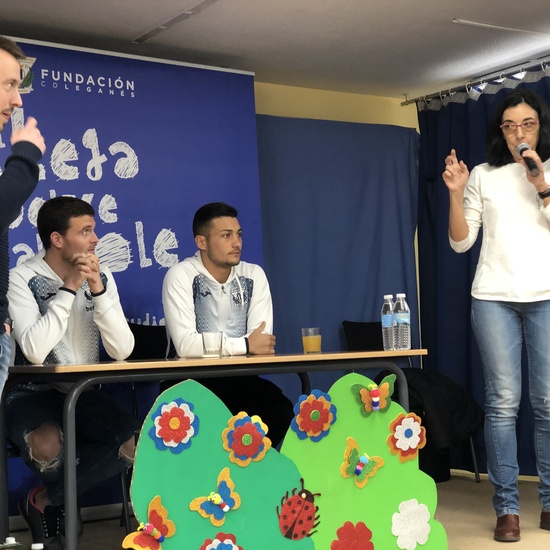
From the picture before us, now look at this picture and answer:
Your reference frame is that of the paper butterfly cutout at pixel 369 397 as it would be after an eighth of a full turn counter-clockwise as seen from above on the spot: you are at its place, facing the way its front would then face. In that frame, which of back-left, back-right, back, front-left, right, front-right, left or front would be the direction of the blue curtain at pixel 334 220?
back-left

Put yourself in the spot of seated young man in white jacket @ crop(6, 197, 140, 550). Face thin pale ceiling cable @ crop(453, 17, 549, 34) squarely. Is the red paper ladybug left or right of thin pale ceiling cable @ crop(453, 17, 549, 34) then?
right

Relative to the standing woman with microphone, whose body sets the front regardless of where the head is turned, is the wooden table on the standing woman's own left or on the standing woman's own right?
on the standing woman's own right

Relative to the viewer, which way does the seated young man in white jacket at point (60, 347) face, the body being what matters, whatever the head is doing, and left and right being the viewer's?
facing the viewer and to the right of the viewer

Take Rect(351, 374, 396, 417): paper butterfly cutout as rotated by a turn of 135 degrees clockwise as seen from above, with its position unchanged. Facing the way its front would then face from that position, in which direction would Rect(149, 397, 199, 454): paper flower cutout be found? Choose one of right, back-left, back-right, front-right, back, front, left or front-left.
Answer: left

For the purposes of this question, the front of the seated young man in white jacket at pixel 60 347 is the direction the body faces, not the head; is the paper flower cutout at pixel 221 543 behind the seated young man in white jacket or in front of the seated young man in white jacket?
in front

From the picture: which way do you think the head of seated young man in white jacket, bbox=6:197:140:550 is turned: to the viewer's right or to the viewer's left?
to the viewer's right

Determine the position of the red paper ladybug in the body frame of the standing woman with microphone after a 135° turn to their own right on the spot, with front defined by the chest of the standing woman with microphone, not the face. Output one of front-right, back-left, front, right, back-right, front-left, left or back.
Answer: left

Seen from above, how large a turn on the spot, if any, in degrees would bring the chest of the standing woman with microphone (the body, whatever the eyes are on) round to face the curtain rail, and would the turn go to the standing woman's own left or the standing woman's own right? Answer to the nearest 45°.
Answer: approximately 180°

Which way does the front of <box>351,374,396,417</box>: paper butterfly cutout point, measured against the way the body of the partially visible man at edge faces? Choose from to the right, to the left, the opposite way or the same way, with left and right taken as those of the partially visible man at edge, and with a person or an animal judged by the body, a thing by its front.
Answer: to the right

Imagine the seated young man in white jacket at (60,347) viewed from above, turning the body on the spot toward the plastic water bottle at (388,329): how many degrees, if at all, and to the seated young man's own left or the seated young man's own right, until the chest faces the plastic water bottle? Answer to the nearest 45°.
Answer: approximately 45° to the seated young man's own left

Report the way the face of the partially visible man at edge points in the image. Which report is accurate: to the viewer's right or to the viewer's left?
to the viewer's right

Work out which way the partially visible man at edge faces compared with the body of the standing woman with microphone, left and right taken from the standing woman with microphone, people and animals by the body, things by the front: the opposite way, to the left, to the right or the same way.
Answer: to the left

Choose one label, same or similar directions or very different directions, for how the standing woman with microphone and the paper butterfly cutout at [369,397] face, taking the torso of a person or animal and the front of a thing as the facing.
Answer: same or similar directions

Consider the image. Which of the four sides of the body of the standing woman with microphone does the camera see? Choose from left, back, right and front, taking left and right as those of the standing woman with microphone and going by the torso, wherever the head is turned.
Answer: front
